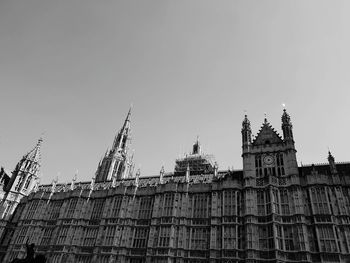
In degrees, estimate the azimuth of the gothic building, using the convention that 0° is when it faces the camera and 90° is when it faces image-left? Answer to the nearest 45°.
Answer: approximately 0°
